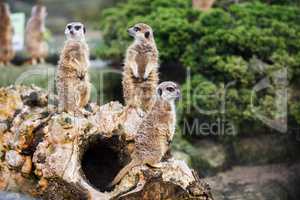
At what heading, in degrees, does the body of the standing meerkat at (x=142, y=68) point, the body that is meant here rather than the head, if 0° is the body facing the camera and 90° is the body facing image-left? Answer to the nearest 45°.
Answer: approximately 0°

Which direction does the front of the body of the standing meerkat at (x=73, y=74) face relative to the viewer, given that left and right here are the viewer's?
facing the viewer and to the right of the viewer

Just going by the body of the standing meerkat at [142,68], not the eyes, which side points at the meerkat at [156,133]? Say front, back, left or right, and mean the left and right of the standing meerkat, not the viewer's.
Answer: front

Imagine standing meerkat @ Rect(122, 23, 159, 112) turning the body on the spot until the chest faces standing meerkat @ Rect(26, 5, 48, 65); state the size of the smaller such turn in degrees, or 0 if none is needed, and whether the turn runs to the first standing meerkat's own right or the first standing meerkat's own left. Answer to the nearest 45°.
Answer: approximately 135° to the first standing meerkat's own right
